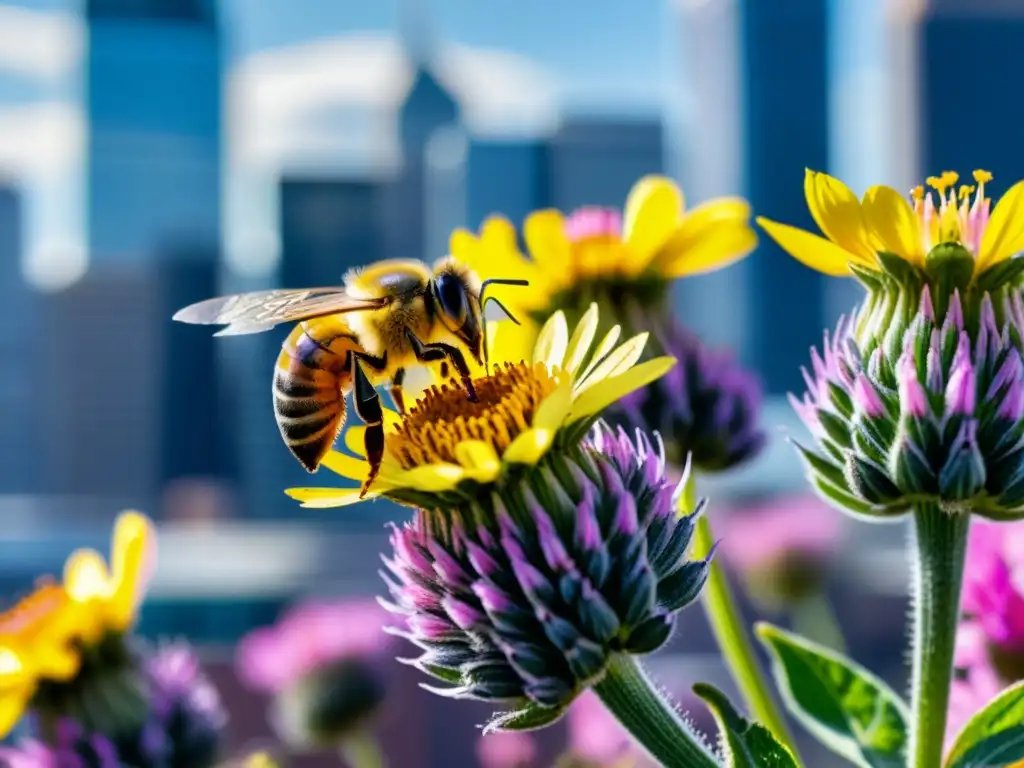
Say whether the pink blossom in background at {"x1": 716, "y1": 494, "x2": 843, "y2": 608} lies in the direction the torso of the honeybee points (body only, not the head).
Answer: no

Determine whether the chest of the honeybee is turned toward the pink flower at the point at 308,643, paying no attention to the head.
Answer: no

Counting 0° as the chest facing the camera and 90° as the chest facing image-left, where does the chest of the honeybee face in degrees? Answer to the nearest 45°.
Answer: approximately 270°

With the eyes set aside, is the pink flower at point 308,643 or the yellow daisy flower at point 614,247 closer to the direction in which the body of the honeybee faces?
the yellow daisy flower

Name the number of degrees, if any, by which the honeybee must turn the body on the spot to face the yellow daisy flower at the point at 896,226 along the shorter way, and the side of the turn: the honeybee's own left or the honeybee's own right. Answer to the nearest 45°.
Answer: approximately 45° to the honeybee's own right
